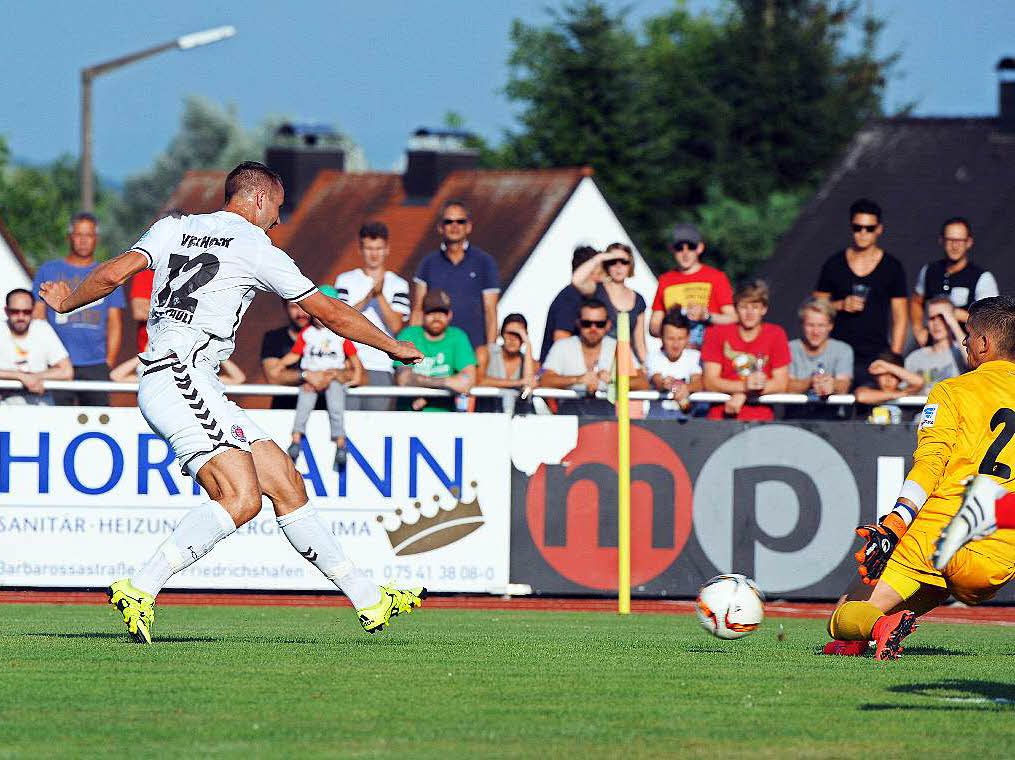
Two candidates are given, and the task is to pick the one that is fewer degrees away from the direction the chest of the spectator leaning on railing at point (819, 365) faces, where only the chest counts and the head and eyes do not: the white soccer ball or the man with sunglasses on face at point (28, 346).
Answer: the white soccer ball

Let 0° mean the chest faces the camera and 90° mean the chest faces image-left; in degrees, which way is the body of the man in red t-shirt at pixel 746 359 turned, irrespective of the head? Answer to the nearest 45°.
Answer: approximately 0°

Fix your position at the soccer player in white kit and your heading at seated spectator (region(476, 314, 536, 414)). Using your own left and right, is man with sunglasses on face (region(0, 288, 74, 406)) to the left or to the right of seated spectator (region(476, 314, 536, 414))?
left

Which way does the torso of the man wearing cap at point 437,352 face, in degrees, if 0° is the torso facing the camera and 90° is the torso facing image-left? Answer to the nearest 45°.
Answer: approximately 0°

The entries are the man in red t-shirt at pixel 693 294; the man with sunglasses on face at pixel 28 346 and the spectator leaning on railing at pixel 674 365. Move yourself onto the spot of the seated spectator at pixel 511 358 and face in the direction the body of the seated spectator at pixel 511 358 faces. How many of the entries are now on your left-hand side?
2

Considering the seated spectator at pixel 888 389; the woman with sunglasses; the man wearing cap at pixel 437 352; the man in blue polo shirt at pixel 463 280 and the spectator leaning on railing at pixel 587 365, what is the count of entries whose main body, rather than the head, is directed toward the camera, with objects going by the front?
5

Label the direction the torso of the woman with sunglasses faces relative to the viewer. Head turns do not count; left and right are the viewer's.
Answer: facing the viewer

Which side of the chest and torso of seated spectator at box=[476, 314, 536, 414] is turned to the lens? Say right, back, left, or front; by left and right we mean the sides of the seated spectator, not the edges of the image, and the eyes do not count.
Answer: front

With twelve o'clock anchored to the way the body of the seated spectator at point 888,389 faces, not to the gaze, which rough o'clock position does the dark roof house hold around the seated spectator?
The dark roof house is roughly at 6 o'clock from the seated spectator.

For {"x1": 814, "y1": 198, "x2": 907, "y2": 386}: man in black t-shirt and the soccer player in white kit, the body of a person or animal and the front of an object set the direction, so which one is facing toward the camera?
the man in black t-shirt

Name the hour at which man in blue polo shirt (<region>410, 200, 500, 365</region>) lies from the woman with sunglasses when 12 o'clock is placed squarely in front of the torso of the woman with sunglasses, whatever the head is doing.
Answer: The man in blue polo shirt is roughly at 3 o'clock from the woman with sunglasses.

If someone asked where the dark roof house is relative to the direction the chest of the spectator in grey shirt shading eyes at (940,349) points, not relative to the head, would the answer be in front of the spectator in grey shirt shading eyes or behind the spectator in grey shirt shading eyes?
behind

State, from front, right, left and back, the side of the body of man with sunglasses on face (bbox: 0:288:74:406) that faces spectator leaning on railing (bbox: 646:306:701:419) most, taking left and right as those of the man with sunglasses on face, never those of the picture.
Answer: left

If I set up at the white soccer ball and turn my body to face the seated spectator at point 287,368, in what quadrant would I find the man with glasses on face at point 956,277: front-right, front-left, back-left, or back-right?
front-right

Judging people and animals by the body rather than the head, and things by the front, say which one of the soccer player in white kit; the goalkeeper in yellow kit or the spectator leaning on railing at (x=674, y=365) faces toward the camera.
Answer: the spectator leaning on railing

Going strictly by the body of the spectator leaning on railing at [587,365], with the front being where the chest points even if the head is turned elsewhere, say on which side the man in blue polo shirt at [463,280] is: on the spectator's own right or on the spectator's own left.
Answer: on the spectator's own right

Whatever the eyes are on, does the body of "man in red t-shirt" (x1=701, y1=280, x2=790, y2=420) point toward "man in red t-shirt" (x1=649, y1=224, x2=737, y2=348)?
no

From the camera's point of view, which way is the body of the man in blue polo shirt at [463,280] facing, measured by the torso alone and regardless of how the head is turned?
toward the camera

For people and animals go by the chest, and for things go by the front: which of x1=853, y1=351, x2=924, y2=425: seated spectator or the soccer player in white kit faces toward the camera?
the seated spectator

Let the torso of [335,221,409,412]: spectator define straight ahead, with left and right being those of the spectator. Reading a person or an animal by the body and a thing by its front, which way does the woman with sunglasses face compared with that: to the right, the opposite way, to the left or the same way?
the same way
